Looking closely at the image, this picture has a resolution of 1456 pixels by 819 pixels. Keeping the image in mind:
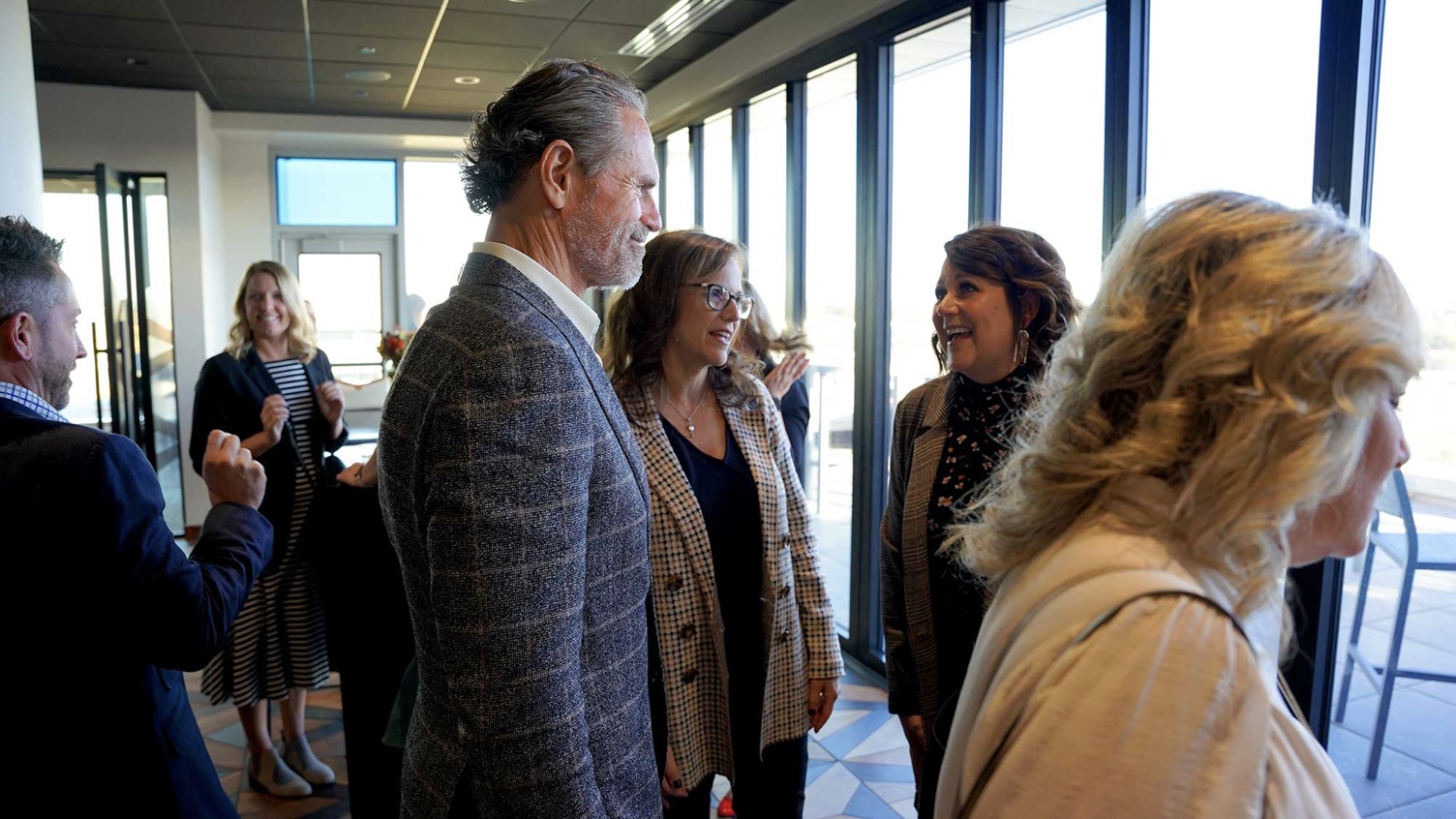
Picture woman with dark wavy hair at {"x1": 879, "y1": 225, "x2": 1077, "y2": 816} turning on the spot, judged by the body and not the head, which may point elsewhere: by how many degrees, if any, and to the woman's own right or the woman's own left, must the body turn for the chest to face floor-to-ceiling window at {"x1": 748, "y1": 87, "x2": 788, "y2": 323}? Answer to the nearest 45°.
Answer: approximately 135° to the woman's own right

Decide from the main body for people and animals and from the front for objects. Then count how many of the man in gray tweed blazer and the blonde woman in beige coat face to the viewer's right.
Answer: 2

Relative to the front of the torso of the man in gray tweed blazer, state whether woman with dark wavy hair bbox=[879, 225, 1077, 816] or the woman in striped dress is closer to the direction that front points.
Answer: the woman with dark wavy hair

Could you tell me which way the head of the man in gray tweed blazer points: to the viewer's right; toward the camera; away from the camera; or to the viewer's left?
to the viewer's right

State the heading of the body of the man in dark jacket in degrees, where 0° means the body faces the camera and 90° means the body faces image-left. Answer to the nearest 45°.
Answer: approximately 225°

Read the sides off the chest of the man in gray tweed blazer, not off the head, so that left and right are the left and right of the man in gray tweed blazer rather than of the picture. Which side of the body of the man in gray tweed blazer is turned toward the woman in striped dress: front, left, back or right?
left

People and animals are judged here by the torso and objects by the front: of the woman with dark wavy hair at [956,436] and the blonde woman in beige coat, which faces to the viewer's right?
the blonde woman in beige coat

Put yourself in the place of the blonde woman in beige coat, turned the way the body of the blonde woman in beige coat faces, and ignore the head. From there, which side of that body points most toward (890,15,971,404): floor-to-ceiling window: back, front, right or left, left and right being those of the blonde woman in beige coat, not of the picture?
left

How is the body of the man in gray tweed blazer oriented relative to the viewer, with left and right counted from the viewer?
facing to the right of the viewer

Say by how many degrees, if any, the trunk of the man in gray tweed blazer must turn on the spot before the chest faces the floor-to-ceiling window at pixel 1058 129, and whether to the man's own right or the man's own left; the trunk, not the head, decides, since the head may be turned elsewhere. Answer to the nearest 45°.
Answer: approximately 45° to the man's own left

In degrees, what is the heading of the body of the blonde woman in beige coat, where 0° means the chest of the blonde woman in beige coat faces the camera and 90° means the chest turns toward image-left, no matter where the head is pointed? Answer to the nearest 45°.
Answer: approximately 270°
